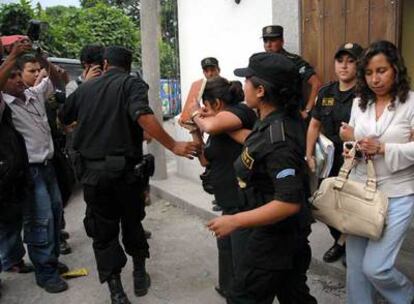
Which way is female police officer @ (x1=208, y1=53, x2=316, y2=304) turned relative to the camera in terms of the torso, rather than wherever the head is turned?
to the viewer's left

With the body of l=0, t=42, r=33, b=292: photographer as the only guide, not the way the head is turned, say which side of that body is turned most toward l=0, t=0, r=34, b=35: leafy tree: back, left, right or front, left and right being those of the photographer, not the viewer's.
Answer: left

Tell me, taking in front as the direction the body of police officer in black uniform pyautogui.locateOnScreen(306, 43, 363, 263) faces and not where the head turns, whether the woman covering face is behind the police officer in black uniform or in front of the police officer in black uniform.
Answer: in front

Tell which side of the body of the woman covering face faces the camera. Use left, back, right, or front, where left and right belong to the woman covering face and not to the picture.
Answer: left

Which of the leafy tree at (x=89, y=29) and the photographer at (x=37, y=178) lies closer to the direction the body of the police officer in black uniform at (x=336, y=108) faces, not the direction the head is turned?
the photographer

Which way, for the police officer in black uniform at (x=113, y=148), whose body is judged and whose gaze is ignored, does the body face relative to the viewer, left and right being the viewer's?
facing away from the viewer

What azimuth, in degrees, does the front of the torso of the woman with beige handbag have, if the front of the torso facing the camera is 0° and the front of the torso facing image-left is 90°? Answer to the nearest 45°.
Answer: approximately 45°

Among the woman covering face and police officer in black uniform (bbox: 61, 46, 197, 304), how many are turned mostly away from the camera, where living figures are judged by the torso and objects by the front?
1

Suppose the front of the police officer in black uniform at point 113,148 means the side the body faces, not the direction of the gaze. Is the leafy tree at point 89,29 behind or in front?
in front

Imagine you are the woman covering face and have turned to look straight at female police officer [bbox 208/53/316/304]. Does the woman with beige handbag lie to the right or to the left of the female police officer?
left
